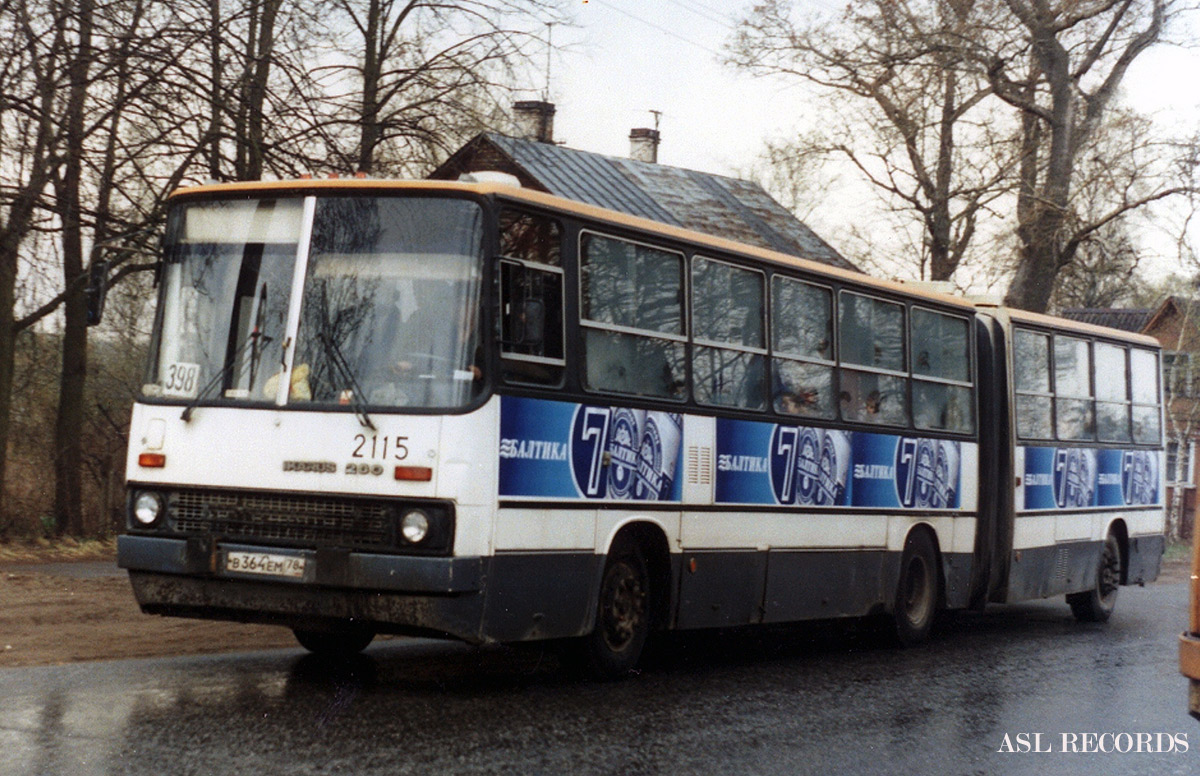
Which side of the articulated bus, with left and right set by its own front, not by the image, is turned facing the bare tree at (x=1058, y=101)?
back

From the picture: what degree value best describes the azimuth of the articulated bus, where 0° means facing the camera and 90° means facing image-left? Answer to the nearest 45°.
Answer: approximately 45°
